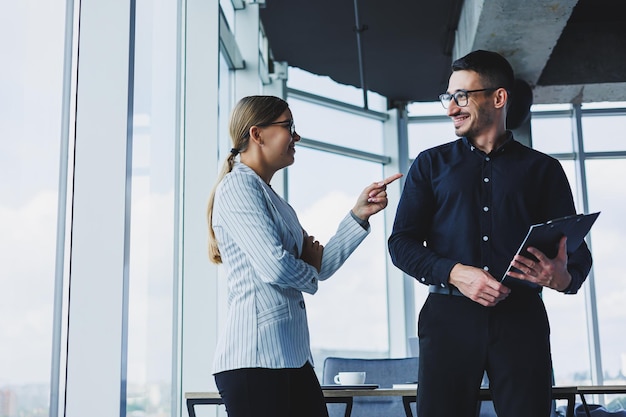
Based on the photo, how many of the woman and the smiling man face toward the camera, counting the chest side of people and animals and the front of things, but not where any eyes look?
1

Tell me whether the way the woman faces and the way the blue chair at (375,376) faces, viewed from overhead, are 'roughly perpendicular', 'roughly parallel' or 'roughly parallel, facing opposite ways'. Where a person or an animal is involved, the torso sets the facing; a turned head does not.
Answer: roughly perpendicular

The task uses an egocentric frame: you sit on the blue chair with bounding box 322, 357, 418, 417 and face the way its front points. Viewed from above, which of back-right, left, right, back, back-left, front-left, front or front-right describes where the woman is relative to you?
front

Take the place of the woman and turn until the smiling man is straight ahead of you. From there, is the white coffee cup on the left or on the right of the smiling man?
left

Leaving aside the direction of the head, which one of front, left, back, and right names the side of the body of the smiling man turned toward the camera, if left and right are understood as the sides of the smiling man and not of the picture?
front

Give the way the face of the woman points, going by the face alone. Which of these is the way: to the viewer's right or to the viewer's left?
to the viewer's right

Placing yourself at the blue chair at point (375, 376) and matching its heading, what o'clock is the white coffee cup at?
The white coffee cup is roughly at 12 o'clock from the blue chair.

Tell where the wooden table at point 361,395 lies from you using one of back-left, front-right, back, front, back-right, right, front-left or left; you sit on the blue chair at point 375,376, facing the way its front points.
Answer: front

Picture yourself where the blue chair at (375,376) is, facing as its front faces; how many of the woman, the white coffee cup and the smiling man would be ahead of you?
3

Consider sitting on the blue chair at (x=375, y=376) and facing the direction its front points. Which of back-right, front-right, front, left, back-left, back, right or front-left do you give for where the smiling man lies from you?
front

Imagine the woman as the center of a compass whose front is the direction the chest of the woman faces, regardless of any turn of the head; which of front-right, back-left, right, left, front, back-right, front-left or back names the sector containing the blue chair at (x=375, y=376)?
left

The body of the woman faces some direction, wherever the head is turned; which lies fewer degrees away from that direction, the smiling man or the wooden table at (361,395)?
the smiling man

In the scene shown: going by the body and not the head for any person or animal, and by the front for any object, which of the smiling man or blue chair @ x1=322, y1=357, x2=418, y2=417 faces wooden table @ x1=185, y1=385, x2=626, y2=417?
the blue chair

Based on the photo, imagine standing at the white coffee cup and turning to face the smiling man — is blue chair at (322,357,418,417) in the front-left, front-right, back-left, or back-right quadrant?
back-left

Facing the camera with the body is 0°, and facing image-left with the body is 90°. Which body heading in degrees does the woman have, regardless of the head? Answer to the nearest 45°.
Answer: approximately 270°
